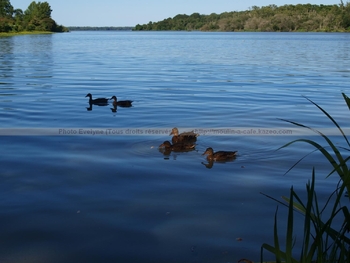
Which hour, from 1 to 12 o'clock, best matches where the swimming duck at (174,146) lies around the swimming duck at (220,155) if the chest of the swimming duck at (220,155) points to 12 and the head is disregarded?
the swimming duck at (174,146) is roughly at 1 o'clock from the swimming duck at (220,155).

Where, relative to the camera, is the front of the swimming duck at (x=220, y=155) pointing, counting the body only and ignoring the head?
to the viewer's left

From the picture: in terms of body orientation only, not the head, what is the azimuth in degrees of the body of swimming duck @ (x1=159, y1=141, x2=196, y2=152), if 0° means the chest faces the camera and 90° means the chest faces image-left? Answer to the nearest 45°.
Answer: approximately 90°

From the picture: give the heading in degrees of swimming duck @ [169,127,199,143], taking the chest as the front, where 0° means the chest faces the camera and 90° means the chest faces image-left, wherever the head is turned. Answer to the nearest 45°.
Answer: approximately 90°

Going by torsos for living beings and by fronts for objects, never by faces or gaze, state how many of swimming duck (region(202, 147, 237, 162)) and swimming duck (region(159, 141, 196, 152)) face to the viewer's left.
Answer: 2

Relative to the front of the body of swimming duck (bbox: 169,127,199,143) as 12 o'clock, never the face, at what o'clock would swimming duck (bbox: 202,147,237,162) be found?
swimming duck (bbox: 202,147,237,162) is roughly at 8 o'clock from swimming duck (bbox: 169,127,199,143).

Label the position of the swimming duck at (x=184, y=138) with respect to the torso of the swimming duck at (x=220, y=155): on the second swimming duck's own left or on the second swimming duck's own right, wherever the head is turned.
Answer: on the second swimming duck's own right
